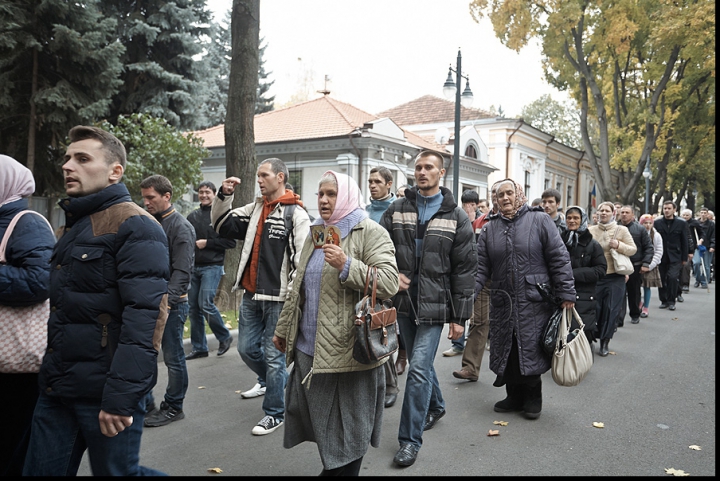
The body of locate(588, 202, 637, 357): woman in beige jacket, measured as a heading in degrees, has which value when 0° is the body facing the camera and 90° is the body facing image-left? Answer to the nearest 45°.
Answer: approximately 45°

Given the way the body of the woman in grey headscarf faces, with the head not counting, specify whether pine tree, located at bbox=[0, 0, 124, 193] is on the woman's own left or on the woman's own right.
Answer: on the woman's own right

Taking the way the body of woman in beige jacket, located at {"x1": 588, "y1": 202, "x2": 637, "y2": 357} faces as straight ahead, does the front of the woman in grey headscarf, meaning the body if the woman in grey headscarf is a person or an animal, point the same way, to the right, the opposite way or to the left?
the same way

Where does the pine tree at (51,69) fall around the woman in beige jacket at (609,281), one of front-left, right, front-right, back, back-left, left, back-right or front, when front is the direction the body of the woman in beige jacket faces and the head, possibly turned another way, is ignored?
front-right

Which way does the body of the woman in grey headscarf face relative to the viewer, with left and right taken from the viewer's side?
facing the viewer and to the left of the viewer

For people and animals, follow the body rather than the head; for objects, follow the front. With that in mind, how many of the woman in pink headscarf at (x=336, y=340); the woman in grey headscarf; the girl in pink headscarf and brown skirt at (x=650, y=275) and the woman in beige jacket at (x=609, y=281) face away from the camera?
0

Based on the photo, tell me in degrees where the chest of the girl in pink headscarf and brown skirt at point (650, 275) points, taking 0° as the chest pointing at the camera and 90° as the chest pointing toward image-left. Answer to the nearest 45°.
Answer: approximately 45°

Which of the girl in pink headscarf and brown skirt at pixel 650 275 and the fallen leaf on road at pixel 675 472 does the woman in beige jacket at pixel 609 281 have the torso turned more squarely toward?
the fallen leaf on road

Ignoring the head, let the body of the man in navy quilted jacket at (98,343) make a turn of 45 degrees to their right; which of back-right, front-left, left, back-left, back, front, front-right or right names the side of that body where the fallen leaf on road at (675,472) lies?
back

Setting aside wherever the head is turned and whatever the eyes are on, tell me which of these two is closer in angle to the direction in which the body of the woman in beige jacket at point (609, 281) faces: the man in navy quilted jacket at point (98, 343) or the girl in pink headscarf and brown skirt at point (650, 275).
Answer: the man in navy quilted jacket

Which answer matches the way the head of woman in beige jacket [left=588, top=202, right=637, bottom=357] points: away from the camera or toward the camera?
toward the camera

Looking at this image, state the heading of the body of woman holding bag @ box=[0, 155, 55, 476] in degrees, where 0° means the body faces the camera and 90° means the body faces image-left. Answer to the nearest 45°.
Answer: approximately 90°

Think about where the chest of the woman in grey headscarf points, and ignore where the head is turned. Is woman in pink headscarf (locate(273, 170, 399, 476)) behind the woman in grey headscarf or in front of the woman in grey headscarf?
in front

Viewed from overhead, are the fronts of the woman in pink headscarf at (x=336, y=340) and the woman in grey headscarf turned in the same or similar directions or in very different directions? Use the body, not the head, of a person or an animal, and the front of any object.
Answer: same or similar directions

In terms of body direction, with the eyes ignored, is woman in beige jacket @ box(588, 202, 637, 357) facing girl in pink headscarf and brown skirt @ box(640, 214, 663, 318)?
no

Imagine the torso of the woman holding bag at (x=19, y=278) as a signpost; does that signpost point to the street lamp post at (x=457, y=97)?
no

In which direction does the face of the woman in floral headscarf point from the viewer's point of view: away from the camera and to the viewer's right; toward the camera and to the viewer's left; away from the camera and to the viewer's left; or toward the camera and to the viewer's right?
toward the camera and to the viewer's left

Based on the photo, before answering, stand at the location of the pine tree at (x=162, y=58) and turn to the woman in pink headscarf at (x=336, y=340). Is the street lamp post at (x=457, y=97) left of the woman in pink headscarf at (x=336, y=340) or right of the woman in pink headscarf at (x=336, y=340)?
left

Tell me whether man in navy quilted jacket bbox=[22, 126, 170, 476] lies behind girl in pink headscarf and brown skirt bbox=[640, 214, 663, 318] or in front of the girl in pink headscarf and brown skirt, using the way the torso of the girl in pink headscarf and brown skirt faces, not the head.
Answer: in front
